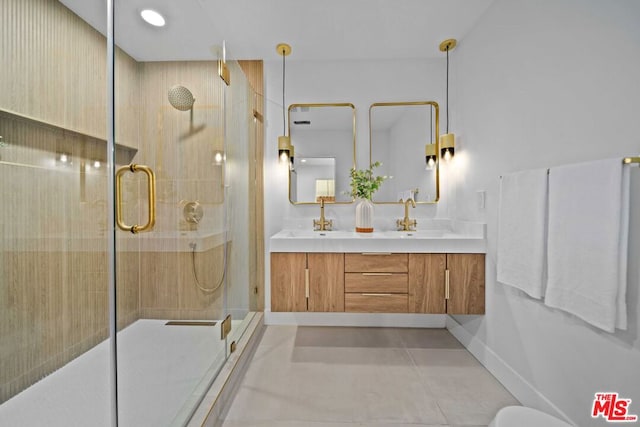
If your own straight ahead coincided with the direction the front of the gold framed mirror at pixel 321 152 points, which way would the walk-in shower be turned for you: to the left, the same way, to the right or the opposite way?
to the left

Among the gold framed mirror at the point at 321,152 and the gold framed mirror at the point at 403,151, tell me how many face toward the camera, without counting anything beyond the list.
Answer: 2

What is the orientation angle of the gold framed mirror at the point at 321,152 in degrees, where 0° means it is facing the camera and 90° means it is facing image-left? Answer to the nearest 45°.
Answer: approximately 0°

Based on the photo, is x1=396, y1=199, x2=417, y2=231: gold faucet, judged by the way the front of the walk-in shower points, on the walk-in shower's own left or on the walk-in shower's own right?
on the walk-in shower's own left

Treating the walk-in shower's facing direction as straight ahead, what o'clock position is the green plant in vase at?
The green plant in vase is roughly at 10 o'clock from the walk-in shower.

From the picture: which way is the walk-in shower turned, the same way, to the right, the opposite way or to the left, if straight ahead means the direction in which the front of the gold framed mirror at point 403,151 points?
to the left
